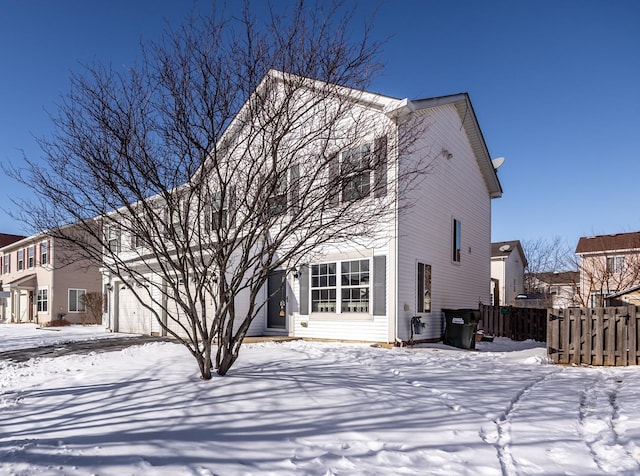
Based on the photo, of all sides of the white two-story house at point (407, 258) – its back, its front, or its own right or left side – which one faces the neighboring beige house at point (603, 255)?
back

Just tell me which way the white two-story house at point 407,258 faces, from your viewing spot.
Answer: facing the viewer and to the left of the viewer

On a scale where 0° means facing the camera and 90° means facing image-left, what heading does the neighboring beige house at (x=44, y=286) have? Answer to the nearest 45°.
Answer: approximately 45°

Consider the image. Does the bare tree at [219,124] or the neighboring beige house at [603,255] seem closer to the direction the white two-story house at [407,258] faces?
the bare tree

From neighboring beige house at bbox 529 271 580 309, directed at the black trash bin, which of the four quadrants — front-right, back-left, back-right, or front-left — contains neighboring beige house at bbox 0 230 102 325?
front-right

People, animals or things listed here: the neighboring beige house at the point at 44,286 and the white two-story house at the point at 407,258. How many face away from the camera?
0

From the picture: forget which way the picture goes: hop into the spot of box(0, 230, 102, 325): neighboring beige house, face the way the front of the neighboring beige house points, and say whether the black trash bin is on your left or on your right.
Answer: on your left

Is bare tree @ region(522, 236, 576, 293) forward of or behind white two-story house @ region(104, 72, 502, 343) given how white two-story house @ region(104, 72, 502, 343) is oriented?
behind

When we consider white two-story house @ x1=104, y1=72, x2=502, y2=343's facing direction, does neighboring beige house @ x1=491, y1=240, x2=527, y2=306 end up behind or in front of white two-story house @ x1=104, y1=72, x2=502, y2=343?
behind

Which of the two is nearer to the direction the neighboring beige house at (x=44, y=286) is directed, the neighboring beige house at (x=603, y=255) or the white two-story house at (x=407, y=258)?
the white two-story house
